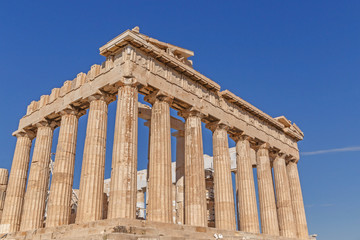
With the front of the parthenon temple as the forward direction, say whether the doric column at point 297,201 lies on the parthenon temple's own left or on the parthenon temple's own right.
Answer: on the parthenon temple's own left
